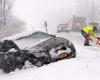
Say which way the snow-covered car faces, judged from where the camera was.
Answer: facing the viewer and to the right of the viewer
